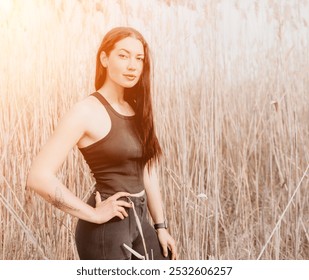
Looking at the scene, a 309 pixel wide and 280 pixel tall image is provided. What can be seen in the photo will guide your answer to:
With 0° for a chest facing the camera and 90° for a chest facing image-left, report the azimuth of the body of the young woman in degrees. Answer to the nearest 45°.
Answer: approximately 315°
